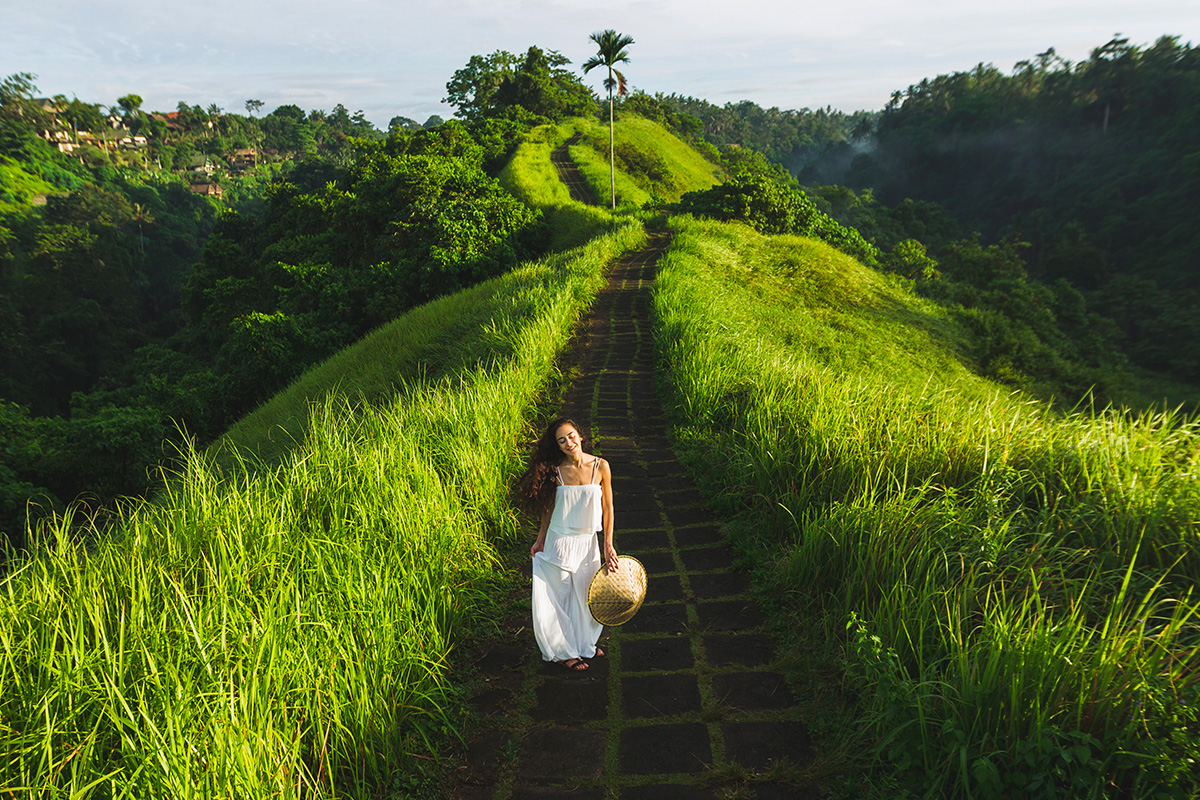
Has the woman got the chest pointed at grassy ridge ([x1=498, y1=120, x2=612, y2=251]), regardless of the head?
no

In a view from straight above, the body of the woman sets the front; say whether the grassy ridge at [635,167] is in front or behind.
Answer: behind

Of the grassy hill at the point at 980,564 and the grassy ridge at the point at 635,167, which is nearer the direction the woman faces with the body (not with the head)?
the grassy hill

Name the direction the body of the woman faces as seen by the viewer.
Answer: toward the camera

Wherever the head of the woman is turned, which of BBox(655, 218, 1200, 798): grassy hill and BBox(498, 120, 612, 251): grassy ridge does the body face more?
the grassy hill

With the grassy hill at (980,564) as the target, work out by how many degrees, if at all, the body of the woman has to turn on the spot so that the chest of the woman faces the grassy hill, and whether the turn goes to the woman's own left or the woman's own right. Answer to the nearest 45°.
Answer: approximately 90° to the woman's own left
